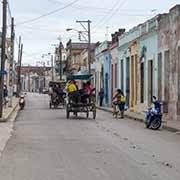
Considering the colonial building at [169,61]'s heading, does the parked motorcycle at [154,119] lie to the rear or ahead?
ahead

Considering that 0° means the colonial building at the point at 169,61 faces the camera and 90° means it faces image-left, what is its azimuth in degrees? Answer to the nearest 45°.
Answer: approximately 45°
